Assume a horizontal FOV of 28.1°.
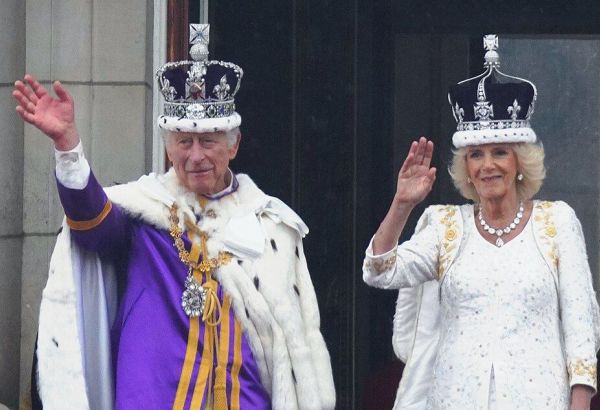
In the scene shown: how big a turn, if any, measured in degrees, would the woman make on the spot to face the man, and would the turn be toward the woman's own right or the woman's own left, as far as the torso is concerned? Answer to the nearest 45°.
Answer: approximately 90° to the woman's own right

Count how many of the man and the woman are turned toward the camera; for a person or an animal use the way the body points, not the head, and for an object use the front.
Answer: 2

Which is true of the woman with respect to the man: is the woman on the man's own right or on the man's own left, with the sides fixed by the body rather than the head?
on the man's own left

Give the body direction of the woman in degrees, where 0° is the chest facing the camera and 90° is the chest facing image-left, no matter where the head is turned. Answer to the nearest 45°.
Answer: approximately 0°
